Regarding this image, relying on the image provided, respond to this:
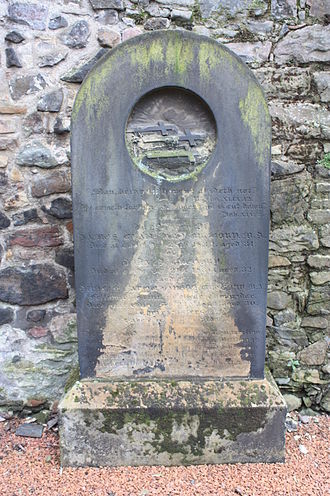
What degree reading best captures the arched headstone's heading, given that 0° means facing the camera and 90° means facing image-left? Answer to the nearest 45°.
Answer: approximately 0°
